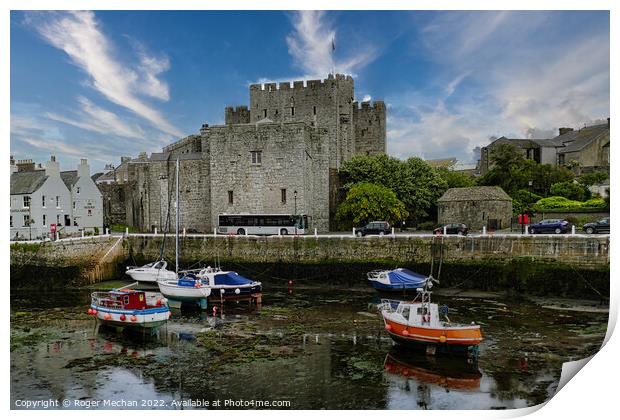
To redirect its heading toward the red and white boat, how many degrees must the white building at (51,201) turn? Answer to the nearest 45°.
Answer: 0° — it already faces it

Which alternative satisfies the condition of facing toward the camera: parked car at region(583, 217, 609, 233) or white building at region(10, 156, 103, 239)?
the white building

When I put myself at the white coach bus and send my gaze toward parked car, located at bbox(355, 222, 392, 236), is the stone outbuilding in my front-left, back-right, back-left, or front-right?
front-left

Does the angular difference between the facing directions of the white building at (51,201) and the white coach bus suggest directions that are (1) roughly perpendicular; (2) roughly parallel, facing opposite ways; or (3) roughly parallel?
roughly perpendicular

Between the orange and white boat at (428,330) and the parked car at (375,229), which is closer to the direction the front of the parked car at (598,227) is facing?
the parked car

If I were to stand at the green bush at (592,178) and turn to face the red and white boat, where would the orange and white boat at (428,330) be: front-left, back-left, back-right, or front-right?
front-left

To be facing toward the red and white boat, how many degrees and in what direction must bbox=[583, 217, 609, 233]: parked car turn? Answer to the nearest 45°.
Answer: approximately 45° to its left

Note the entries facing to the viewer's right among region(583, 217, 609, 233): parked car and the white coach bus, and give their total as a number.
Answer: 1

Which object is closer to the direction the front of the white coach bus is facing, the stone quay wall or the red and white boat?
the stone quay wall

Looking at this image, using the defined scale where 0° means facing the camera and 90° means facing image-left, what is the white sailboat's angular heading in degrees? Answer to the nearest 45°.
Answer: approximately 135°

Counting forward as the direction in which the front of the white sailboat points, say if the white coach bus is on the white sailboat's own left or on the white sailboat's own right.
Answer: on the white sailboat's own right

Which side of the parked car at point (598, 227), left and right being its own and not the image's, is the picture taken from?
left

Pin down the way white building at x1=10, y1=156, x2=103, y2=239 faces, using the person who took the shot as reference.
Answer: facing the viewer

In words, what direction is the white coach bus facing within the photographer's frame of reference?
facing to the right of the viewer

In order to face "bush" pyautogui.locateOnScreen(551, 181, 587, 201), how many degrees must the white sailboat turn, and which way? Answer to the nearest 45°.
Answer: approximately 135° to its right

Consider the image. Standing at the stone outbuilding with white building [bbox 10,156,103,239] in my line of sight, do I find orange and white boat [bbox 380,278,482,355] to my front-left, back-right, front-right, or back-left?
front-left

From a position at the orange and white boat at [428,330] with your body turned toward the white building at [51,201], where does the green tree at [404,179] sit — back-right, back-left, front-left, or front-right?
front-right

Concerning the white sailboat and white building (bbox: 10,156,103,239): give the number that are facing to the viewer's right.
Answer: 0
